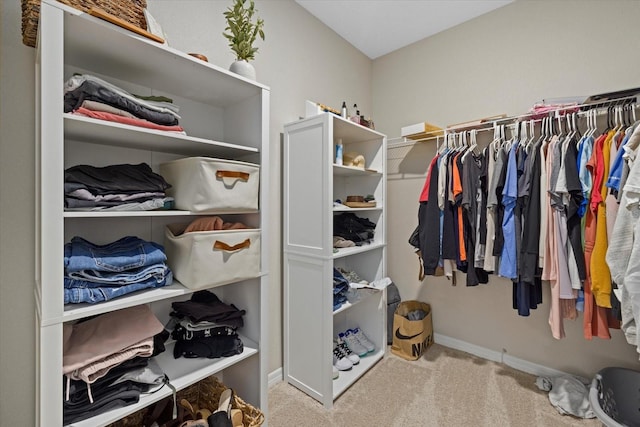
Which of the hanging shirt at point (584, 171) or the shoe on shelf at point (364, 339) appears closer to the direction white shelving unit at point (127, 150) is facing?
the hanging shirt

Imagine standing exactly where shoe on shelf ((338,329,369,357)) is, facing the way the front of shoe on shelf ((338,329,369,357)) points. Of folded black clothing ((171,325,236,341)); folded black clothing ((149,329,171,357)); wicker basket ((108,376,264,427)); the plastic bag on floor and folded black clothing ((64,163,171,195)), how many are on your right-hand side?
4

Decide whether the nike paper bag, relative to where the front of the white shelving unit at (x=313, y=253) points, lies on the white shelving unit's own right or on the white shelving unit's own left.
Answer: on the white shelving unit's own left

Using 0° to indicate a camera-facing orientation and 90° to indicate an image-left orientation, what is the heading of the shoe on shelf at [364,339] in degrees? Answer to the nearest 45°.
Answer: approximately 315°

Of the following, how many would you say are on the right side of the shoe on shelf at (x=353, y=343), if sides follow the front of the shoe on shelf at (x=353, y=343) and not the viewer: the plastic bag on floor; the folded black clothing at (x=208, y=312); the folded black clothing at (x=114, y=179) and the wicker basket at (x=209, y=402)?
3

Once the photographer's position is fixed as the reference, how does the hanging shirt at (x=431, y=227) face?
facing to the left of the viewer

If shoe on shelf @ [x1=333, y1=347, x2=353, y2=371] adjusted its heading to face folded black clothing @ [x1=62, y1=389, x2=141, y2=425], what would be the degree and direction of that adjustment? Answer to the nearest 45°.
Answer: approximately 90° to its right
